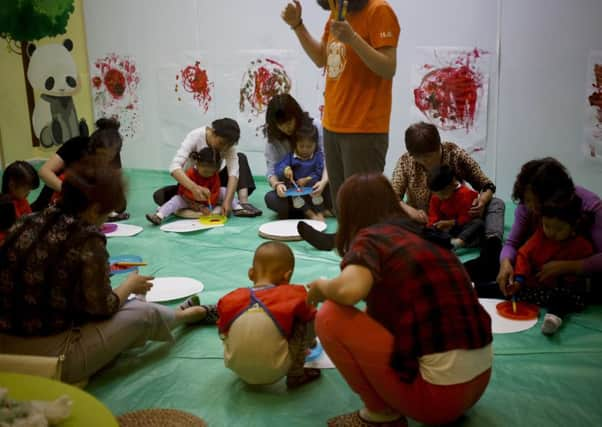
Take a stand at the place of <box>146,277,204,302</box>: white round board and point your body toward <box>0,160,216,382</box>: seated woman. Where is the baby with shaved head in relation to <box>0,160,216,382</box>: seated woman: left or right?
left

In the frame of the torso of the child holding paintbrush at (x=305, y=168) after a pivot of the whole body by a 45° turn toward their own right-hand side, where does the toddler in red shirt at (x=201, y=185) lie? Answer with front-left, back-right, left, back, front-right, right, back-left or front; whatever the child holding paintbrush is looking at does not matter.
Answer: front-right

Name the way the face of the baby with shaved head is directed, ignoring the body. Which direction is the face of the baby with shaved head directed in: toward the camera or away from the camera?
away from the camera

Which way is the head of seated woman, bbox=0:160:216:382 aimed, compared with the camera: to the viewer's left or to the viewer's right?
to the viewer's right

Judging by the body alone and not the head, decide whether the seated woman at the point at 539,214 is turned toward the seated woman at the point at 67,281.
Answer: yes

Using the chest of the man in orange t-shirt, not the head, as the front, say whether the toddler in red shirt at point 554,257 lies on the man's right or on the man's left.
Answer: on the man's left

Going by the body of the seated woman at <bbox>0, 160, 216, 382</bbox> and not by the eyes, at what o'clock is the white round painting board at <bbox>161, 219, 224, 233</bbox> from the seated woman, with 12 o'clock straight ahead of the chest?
The white round painting board is roughly at 11 o'clock from the seated woman.

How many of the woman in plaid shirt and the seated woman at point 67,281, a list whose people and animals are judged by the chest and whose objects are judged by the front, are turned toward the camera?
0

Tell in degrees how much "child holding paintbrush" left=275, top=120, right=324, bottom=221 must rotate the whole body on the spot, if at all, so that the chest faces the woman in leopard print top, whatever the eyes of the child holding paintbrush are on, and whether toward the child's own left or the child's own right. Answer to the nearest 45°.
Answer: approximately 45° to the child's own left

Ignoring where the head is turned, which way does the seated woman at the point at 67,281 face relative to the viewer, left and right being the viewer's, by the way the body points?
facing away from the viewer and to the right of the viewer

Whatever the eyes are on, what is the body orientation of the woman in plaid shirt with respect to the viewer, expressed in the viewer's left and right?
facing away from the viewer and to the left of the viewer

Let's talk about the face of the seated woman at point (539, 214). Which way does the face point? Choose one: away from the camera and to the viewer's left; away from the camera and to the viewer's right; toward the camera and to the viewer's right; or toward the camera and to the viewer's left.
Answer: toward the camera and to the viewer's left

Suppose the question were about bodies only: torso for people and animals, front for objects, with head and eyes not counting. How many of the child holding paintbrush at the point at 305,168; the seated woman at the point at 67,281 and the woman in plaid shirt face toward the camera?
1

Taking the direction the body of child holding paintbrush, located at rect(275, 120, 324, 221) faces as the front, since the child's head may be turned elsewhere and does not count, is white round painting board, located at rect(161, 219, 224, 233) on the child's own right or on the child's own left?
on the child's own right
